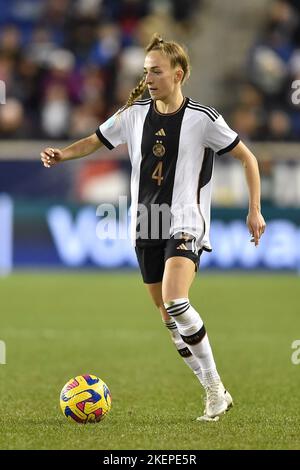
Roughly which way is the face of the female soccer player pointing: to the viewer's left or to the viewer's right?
to the viewer's left

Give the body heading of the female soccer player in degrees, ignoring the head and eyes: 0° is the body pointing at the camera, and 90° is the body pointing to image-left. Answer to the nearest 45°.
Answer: approximately 45°
